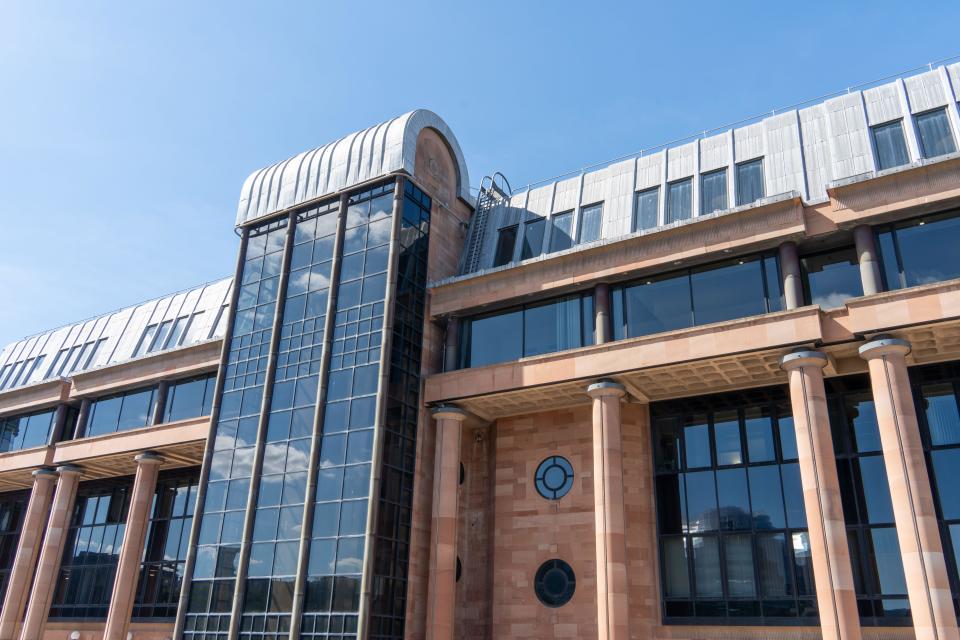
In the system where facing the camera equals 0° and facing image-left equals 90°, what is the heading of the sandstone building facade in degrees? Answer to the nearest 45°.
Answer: approximately 45°
